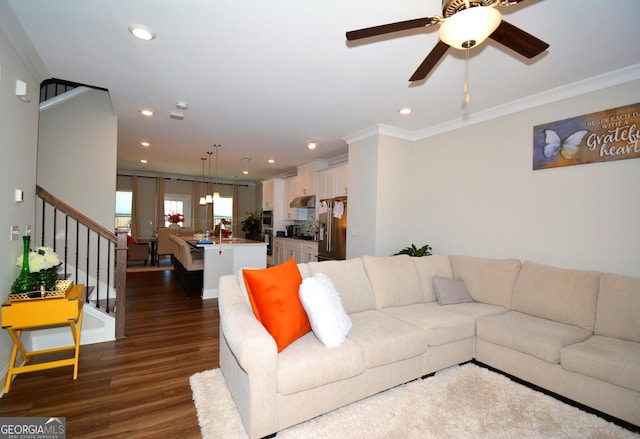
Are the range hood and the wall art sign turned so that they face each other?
no

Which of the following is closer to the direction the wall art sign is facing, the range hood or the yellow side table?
the yellow side table

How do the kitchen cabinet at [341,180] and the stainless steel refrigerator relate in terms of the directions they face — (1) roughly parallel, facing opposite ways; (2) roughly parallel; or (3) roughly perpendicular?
roughly parallel

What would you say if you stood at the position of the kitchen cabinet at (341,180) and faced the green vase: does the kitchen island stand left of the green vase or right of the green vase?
right

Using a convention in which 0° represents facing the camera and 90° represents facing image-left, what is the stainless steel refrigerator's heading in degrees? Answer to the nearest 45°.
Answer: approximately 45°

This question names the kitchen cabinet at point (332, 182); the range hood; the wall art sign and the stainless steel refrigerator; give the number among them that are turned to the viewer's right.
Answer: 0

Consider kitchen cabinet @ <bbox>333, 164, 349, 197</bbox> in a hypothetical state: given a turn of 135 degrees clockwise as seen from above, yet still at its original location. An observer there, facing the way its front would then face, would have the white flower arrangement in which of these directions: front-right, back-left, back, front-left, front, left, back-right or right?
back-left

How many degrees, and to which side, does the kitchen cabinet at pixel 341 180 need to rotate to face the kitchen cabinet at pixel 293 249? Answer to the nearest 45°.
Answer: approximately 90° to its right

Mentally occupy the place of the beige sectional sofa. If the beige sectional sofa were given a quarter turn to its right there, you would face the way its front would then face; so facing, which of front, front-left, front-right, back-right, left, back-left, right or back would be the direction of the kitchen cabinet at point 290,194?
front-right

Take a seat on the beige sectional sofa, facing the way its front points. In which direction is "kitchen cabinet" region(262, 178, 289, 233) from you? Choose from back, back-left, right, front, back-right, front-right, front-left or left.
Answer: back-right

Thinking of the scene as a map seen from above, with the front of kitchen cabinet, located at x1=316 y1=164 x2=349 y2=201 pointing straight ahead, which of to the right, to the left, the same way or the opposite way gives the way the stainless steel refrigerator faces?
the same way

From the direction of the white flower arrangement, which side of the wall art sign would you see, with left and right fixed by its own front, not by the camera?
front

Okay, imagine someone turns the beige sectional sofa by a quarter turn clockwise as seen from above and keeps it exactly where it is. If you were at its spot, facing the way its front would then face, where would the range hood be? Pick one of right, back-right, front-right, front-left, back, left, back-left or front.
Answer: front-right

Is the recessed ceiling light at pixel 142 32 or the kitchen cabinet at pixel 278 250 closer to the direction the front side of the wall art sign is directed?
the recessed ceiling light

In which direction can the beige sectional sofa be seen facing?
toward the camera

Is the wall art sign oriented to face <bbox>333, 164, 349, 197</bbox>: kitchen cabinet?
no

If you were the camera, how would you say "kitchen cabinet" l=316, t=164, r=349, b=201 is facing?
facing the viewer and to the left of the viewer

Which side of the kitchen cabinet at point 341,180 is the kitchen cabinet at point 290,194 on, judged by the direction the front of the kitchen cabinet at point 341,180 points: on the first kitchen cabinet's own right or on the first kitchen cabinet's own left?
on the first kitchen cabinet's own right

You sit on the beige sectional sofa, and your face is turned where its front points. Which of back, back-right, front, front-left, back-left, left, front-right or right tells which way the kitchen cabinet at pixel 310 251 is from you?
back-right

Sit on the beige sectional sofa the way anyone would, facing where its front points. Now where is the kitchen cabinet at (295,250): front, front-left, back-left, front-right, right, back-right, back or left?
back-right
